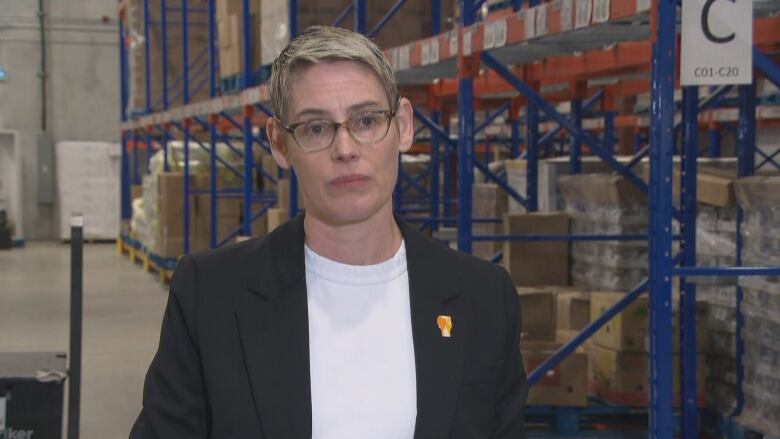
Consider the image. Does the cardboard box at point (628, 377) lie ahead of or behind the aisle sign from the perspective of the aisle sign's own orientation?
behind

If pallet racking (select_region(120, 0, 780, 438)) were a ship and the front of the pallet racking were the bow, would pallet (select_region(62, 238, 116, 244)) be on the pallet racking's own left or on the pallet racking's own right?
on the pallet racking's own right

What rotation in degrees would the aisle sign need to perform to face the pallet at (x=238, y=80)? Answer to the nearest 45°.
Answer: approximately 135° to its right

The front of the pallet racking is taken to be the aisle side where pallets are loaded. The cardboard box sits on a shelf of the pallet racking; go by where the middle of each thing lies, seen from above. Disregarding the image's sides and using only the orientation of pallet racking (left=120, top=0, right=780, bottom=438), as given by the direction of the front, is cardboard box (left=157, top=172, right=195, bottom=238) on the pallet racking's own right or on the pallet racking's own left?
on the pallet racking's own right

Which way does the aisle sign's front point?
toward the camera

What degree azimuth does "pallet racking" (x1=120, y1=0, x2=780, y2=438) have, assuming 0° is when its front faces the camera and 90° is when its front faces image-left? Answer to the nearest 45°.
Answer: approximately 45°
